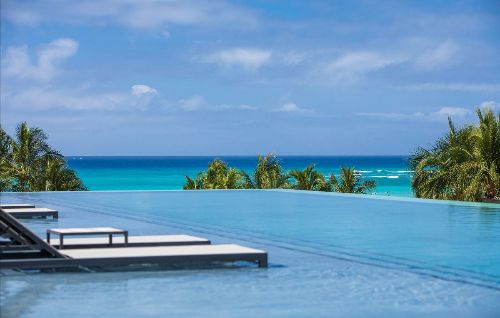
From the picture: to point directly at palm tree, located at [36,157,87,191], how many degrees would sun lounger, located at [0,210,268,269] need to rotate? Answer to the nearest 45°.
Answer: approximately 90° to its left

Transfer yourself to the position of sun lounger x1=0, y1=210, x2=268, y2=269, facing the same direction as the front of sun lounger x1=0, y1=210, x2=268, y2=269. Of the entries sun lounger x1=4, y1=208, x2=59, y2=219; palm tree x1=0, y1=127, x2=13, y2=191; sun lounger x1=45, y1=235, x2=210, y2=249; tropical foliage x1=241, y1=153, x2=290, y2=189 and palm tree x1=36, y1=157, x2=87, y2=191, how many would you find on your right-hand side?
0

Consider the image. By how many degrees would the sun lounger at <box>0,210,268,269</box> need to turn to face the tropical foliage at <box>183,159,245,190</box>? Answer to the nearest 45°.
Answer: approximately 90° to its left

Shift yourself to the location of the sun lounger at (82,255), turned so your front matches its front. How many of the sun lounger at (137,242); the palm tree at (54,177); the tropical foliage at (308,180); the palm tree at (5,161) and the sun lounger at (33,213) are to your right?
0

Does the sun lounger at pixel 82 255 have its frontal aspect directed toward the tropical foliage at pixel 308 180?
no

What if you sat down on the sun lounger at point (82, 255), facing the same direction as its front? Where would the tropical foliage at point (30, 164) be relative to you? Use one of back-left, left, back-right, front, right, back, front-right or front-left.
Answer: left

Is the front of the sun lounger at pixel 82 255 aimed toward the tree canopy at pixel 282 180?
no

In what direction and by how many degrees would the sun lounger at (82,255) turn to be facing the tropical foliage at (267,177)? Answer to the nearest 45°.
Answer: approximately 90° to its left

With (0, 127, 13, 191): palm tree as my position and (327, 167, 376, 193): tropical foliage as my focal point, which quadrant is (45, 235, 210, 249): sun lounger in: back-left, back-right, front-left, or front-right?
front-right

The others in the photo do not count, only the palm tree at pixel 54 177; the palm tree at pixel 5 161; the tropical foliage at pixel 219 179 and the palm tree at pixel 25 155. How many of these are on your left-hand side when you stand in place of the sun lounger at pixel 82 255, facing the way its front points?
4

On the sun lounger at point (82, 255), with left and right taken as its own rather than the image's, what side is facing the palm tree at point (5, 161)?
left

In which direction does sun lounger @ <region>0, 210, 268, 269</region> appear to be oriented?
to the viewer's right

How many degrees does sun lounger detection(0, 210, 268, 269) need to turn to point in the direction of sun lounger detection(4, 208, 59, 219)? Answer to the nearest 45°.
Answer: approximately 90° to its left

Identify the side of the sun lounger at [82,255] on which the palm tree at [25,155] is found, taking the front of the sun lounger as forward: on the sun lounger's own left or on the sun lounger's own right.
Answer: on the sun lounger's own left
